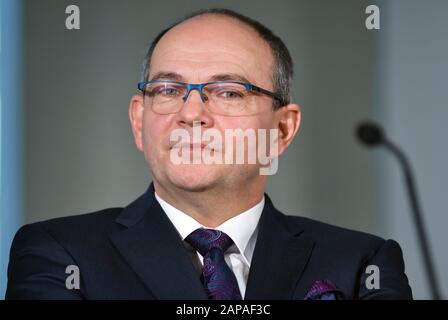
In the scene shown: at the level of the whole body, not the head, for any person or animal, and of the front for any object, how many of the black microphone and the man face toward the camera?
1

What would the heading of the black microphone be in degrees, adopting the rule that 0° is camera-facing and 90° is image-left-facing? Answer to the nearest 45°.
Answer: approximately 90°

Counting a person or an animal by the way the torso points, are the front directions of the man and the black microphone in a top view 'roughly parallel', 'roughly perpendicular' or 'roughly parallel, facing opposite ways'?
roughly perpendicular
